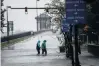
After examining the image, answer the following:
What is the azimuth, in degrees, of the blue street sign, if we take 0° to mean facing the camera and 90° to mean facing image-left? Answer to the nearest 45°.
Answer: approximately 0°
